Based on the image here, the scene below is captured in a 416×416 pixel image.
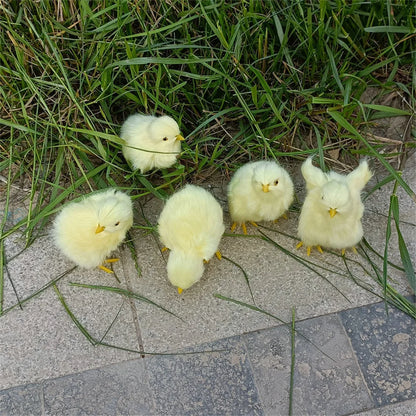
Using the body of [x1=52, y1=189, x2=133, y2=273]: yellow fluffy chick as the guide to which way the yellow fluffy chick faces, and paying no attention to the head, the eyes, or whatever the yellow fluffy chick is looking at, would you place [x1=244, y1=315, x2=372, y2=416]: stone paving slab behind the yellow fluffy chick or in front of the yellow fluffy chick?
in front

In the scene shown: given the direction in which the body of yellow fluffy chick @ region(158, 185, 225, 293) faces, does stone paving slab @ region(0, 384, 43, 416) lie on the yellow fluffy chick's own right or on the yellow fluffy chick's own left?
on the yellow fluffy chick's own right

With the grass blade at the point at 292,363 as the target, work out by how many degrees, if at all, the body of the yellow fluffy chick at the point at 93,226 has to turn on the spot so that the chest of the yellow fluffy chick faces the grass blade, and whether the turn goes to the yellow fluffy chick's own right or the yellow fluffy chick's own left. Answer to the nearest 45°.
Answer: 0° — it already faces it

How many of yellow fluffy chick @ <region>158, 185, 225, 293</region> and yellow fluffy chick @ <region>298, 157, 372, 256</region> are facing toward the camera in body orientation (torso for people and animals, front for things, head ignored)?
2

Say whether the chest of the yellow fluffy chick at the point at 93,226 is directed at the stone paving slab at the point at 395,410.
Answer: yes

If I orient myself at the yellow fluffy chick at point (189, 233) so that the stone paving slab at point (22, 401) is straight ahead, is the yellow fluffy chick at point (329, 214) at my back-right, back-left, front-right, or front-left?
back-left

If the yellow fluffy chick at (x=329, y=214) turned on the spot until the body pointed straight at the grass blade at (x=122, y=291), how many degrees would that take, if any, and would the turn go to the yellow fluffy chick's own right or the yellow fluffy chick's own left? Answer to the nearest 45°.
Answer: approximately 45° to the yellow fluffy chick's own right
